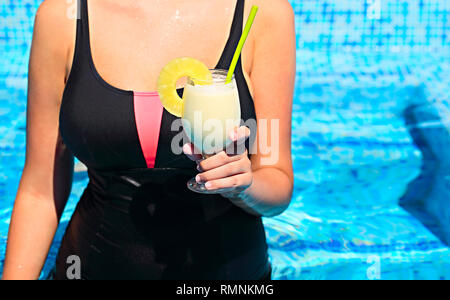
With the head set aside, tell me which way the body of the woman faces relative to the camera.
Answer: toward the camera
